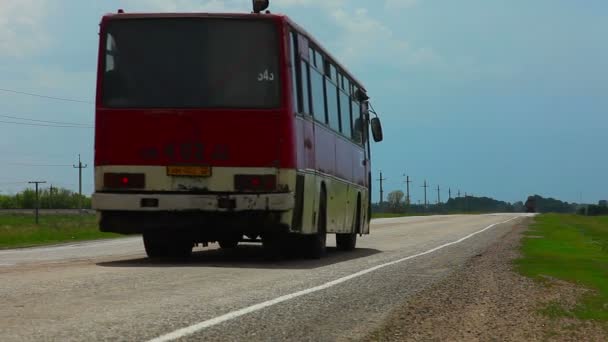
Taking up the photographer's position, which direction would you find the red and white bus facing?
facing away from the viewer
